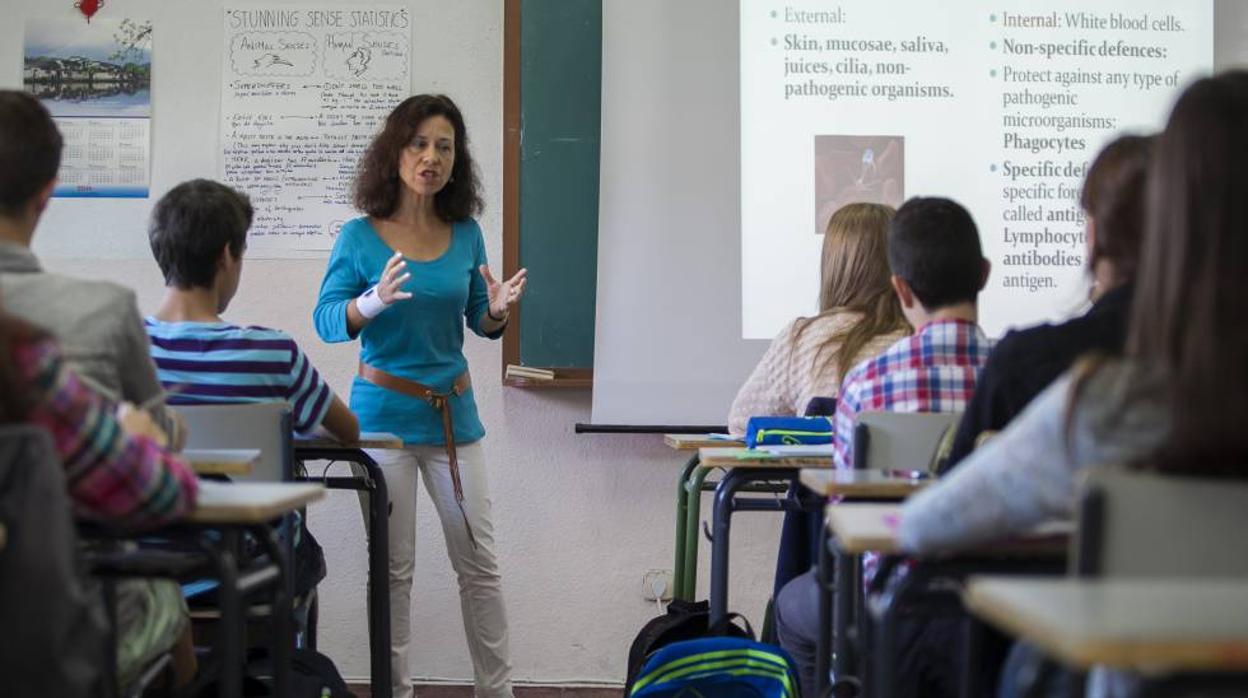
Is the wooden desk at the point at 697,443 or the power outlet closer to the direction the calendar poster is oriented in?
the wooden desk

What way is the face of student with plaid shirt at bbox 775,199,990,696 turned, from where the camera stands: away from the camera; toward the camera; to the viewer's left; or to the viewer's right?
away from the camera

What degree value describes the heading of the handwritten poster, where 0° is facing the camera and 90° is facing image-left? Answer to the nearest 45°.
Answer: approximately 0°

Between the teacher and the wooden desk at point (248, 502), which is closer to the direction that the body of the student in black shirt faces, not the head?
the teacher

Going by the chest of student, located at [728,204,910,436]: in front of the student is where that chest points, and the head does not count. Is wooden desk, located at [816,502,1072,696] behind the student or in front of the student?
behind

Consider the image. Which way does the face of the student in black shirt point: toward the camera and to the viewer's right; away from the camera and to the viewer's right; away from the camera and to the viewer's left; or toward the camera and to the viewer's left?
away from the camera and to the viewer's left

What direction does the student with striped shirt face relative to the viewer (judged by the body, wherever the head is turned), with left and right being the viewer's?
facing away from the viewer and to the right of the viewer

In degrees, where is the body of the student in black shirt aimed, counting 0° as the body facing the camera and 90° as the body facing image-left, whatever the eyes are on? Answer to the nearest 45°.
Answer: approximately 135°

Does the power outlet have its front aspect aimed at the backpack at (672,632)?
yes
